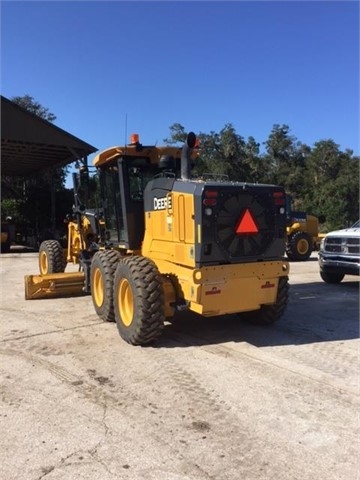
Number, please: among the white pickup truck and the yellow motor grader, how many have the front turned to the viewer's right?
0

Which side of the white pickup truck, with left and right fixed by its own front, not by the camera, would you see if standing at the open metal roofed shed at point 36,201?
right

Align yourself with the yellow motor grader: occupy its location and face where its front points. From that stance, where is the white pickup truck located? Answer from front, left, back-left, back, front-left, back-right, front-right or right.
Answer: right

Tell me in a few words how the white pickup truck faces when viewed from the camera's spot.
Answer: facing the viewer and to the left of the viewer

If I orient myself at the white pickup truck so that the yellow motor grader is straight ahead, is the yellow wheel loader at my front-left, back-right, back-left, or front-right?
back-right

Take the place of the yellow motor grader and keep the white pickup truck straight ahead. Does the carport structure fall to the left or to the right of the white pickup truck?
left

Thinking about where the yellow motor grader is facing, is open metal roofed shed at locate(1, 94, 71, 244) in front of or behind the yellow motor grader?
in front

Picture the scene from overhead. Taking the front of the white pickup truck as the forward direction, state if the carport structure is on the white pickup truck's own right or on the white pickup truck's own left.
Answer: on the white pickup truck's own right

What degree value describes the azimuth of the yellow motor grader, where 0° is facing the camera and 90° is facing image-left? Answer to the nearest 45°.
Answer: approximately 135°

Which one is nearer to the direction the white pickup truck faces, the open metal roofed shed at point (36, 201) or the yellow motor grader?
the yellow motor grader
